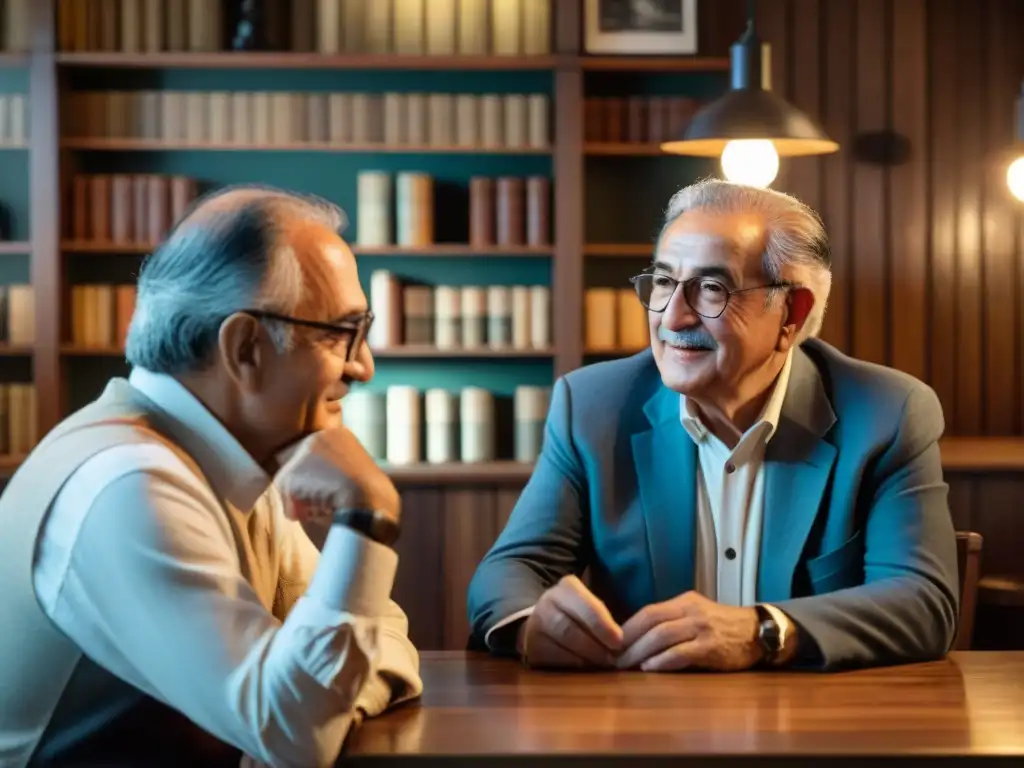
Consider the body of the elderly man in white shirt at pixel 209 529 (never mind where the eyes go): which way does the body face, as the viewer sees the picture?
to the viewer's right

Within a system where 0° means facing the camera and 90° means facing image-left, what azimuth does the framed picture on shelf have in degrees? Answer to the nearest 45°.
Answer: approximately 0°

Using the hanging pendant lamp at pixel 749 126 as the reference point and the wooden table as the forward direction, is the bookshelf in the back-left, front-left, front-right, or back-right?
back-right

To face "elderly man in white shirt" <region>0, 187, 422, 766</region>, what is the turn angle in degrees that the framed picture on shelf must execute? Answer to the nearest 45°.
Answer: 0° — it already faces them

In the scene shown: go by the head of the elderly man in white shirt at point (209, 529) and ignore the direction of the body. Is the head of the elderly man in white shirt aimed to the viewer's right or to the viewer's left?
to the viewer's right

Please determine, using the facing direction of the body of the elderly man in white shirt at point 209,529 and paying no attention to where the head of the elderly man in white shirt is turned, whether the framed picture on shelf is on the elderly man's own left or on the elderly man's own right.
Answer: on the elderly man's own left

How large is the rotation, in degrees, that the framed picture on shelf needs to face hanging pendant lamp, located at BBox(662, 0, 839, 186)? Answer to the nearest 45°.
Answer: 0° — it already faces it
